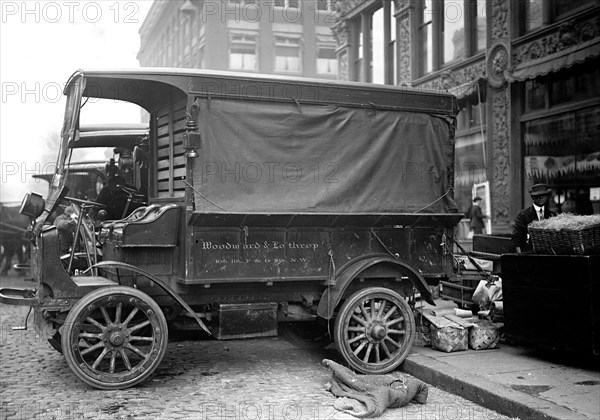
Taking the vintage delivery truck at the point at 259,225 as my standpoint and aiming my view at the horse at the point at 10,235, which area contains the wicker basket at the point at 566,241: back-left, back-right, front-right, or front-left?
back-right

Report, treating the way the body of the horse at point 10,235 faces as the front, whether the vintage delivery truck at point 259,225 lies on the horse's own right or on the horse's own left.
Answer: on the horse's own left

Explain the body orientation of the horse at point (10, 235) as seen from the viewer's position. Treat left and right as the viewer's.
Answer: facing to the left of the viewer

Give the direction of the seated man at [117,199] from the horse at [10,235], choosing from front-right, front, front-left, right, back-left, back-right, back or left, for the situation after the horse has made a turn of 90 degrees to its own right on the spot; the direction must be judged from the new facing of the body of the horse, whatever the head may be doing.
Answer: back

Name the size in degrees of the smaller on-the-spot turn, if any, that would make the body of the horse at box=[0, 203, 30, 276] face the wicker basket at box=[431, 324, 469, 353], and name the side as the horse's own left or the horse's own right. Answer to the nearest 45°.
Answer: approximately 90° to the horse's own left
